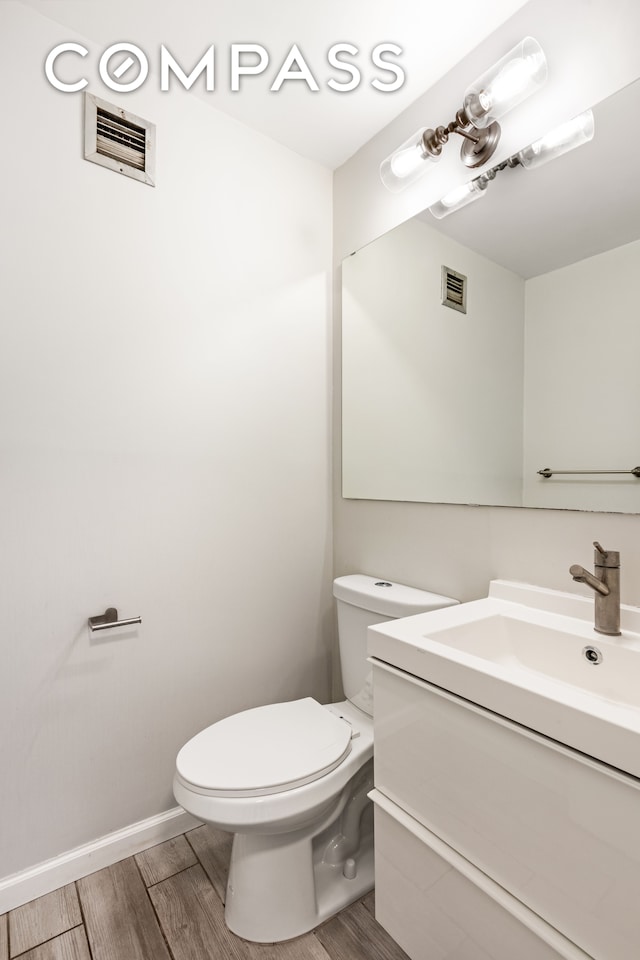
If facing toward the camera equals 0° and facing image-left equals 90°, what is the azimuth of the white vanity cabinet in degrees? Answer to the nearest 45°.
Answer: approximately 45°

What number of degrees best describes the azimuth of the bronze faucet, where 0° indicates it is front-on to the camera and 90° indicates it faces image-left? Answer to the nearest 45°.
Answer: approximately 45°

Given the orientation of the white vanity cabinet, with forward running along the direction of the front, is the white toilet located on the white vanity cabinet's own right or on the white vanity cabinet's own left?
on the white vanity cabinet's own right

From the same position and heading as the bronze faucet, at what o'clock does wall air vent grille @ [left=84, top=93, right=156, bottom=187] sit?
The wall air vent grille is roughly at 1 o'clock from the bronze faucet.

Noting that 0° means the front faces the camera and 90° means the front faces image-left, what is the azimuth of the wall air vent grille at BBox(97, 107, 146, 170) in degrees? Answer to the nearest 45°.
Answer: approximately 315°

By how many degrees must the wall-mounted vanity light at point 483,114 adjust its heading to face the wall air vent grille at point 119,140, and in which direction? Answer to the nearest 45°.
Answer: approximately 45° to its right
